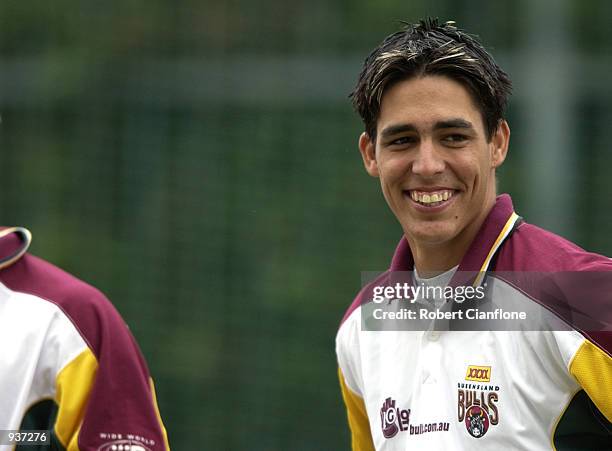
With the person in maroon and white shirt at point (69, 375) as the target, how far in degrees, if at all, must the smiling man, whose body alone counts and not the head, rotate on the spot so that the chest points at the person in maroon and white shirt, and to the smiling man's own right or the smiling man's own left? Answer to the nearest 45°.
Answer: approximately 45° to the smiling man's own right

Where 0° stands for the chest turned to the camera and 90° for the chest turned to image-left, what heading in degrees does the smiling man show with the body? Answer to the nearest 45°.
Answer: approximately 45°
